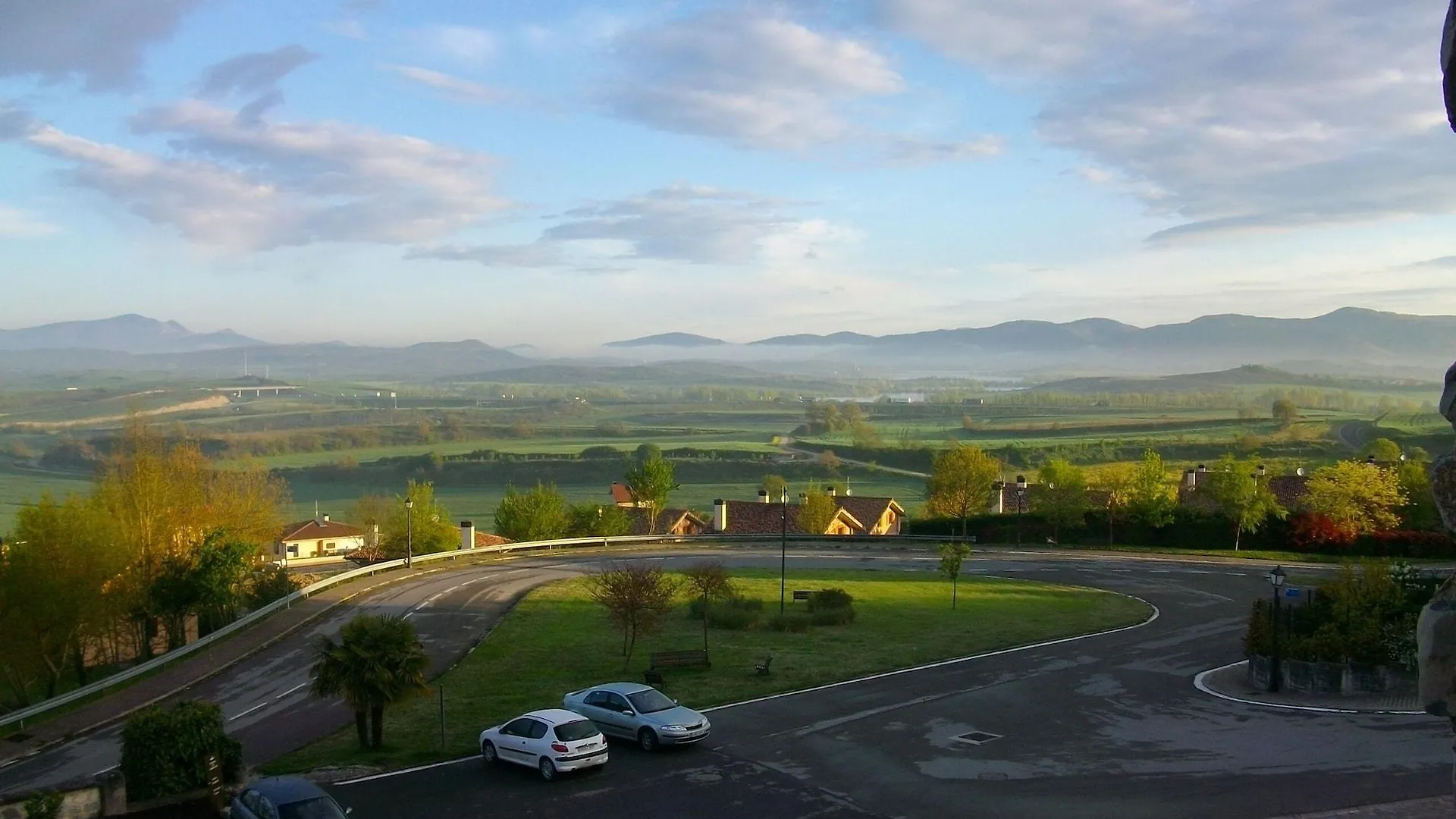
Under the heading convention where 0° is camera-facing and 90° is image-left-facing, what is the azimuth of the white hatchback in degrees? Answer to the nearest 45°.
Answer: approximately 135°

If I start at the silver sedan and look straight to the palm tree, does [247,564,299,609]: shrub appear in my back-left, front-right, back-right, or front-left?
front-right

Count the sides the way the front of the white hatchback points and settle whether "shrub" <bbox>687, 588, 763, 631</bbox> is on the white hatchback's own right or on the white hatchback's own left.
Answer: on the white hatchback's own right

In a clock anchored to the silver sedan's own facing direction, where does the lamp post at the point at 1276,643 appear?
The lamp post is roughly at 10 o'clock from the silver sedan.

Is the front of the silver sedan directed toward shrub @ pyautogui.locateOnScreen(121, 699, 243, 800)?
no

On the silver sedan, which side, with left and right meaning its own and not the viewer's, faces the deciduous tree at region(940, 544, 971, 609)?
left

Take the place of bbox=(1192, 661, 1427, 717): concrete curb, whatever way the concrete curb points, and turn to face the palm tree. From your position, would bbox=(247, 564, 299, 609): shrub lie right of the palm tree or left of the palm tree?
right

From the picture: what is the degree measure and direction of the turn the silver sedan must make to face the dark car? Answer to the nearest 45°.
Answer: approximately 90° to its right

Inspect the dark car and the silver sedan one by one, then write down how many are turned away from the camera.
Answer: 0

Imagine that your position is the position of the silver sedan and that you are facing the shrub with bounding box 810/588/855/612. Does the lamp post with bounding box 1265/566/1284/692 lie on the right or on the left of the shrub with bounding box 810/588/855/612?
right

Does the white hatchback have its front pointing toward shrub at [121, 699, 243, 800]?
no
